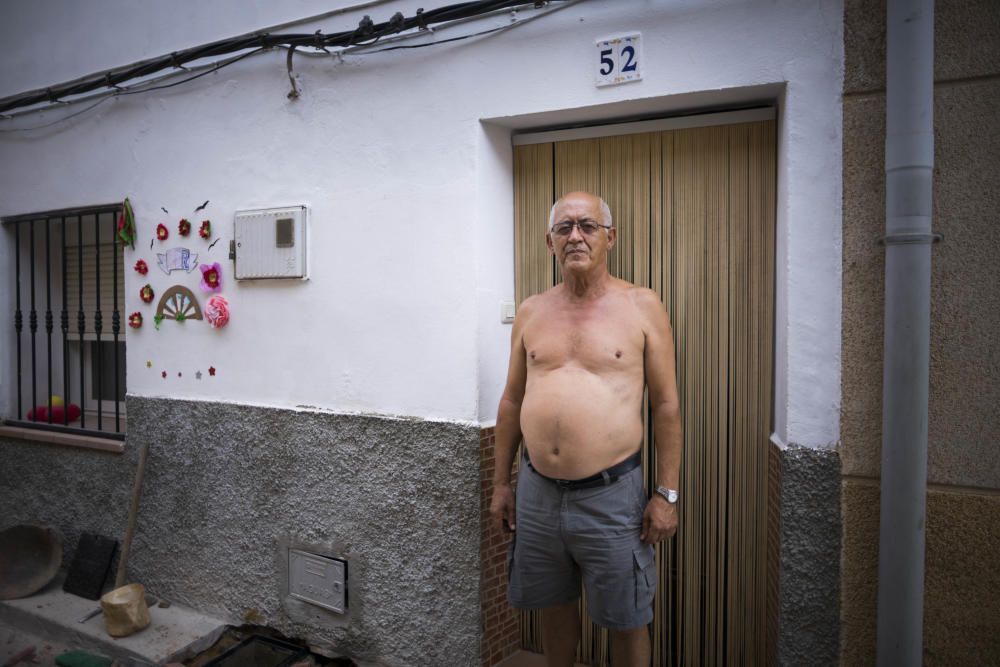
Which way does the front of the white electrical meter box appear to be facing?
toward the camera

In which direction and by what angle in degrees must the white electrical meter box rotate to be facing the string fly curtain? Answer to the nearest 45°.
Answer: approximately 45° to its left

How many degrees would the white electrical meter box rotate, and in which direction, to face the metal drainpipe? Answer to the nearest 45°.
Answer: approximately 45° to its left

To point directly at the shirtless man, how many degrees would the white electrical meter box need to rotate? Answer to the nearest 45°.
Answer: approximately 45° to its left

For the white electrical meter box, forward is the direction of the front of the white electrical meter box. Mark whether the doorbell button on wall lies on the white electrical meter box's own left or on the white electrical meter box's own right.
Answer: on the white electrical meter box's own left
